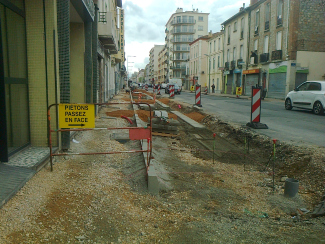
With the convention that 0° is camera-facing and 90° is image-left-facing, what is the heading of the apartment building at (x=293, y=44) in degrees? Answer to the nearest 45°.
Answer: approximately 45°

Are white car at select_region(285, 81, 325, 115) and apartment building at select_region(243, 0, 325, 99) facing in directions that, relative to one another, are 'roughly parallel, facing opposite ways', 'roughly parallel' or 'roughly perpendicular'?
roughly perpendicular

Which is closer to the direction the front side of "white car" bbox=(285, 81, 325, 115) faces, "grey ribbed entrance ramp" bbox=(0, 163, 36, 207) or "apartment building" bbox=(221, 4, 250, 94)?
the apartment building

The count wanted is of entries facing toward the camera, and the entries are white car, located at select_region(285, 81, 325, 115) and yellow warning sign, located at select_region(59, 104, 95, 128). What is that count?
1

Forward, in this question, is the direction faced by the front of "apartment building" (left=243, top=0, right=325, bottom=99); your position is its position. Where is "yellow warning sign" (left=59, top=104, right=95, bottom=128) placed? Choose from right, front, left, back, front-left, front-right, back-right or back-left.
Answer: front-left

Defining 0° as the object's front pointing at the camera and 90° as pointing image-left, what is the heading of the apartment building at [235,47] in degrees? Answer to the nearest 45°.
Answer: approximately 45°

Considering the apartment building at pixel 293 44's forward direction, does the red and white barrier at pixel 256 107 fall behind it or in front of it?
in front

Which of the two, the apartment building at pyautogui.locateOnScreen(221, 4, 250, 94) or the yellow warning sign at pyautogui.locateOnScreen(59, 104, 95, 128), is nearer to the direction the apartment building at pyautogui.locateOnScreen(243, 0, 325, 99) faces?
the yellow warning sign

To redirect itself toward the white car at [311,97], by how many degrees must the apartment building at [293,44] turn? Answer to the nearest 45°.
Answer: approximately 45° to its left

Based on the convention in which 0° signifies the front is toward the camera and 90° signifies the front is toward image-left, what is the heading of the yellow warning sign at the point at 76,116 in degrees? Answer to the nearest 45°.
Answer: approximately 0°

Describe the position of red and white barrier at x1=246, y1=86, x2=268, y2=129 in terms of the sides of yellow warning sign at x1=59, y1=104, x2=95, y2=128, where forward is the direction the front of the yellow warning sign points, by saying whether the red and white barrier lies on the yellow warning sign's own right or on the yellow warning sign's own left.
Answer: on the yellow warning sign's own left
